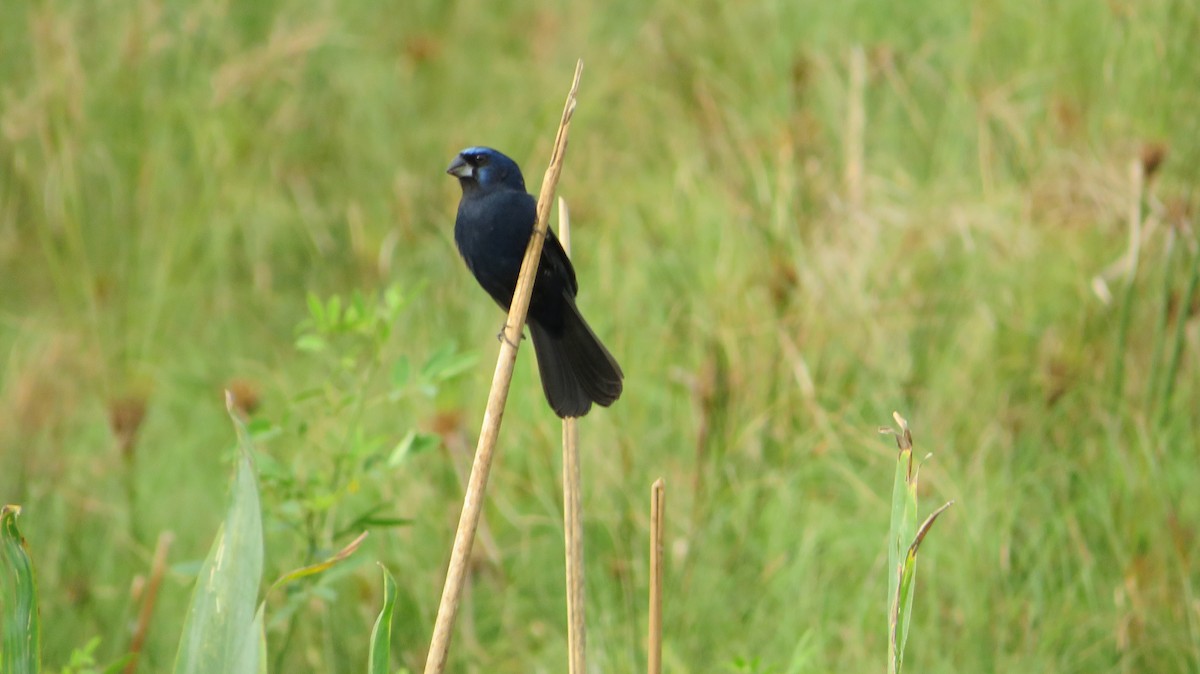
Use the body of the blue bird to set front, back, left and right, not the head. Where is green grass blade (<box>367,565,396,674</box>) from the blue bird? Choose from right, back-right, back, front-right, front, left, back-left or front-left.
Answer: front-left

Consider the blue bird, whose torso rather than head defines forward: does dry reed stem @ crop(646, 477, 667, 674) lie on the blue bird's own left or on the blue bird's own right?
on the blue bird's own left

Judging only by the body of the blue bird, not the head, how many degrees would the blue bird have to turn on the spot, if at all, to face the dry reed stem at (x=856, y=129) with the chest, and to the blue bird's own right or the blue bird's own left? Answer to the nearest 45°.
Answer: approximately 180°

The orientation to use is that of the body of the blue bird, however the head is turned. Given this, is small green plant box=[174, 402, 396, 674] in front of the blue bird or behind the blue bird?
in front

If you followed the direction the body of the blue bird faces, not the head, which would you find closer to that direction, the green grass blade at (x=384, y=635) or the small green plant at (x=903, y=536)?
the green grass blade

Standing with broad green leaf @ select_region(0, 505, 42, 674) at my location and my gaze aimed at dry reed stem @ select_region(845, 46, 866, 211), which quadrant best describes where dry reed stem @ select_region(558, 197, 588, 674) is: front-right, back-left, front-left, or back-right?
front-right

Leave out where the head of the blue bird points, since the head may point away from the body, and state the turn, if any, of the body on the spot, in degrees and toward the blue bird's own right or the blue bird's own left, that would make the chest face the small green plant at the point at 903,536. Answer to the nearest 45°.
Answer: approximately 90° to the blue bird's own left

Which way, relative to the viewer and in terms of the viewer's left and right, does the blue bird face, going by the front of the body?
facing the viewer and to the left of the viewer

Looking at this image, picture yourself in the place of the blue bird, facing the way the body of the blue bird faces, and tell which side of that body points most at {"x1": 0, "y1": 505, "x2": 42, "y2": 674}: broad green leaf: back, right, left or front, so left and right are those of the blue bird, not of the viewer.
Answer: front
